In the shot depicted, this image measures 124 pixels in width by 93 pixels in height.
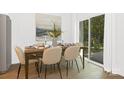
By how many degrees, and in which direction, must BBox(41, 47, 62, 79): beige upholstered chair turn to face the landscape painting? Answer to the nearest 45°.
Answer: approximately 45° to its right

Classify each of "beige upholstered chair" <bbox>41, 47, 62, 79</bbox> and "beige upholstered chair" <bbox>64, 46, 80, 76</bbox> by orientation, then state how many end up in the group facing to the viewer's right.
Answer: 0

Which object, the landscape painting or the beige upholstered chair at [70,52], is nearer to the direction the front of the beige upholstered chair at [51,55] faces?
the landscape painting

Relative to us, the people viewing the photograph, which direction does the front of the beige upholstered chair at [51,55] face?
facing away from the viewer and to the left of the viewer

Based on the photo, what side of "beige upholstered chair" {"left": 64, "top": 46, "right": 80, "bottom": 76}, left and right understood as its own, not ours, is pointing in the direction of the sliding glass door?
right

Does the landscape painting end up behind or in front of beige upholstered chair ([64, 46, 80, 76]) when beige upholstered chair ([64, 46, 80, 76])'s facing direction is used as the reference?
in front

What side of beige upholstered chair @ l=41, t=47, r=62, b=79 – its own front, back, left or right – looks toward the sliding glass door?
right

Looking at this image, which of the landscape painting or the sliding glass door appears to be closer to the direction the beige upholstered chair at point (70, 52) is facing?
the landscape painting

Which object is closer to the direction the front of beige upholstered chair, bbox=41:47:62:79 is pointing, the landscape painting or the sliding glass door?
the landscape painting

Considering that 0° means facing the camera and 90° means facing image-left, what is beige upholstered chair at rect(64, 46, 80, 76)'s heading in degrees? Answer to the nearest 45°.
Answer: approximately 135°

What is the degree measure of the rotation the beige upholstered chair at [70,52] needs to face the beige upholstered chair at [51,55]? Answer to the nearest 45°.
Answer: approximately 90° to its left
